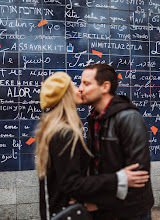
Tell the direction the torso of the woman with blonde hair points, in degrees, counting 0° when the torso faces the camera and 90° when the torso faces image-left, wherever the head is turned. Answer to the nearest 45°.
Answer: approximately 270°

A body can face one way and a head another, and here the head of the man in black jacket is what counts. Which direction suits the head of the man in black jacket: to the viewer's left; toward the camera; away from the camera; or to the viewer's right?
to the viewer's left

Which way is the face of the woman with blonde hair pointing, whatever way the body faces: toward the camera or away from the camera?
away from the camera
